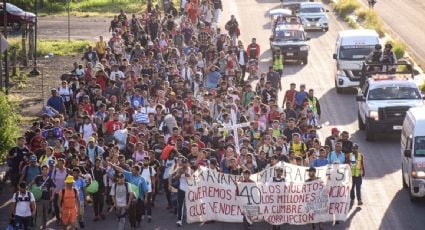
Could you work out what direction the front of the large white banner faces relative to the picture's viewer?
facing the viewer

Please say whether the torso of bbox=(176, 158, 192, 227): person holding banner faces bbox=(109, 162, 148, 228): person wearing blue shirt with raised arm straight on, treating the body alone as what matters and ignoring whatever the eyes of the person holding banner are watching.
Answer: no

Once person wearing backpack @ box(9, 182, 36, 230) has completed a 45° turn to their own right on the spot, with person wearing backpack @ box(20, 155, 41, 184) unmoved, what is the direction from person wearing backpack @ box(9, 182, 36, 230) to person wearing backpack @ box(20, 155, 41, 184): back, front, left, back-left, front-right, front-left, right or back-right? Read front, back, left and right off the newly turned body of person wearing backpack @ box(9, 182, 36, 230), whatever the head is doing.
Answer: back-right

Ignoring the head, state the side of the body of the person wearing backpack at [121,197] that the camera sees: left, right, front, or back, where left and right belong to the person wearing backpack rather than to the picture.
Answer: front

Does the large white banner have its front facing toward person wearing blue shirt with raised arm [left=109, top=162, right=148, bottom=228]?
no

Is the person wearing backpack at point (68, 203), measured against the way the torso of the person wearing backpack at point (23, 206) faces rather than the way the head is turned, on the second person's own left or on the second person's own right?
on the second person's own left

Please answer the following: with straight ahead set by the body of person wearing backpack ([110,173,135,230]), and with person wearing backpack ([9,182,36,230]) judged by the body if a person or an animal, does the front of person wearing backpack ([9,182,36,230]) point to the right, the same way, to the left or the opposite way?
the same way

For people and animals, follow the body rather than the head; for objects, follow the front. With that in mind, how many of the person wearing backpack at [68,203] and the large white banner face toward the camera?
2

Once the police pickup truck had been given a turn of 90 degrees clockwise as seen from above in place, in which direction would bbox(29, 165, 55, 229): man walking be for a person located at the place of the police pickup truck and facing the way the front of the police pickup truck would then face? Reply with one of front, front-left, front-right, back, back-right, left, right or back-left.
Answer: front-left

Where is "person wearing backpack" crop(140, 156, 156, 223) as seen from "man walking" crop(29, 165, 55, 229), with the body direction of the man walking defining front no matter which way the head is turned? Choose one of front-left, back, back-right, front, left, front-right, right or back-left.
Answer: left

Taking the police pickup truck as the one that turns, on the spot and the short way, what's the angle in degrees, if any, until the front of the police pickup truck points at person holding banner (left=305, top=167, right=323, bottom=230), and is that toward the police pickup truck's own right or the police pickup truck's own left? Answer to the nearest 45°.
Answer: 0° — it already faces them

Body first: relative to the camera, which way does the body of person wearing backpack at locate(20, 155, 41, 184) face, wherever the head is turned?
toward the camera

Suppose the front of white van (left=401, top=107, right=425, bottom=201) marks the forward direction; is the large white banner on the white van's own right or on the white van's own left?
on the white van's own right

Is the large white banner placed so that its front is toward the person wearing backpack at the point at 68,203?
no

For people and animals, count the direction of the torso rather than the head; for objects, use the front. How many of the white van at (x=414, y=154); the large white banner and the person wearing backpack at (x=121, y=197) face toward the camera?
3

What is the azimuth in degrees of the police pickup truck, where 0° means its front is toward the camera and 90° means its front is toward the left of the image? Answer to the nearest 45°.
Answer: approximately 0°

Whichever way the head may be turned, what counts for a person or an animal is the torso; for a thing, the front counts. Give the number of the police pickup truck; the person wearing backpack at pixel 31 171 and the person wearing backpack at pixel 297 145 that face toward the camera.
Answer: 3
